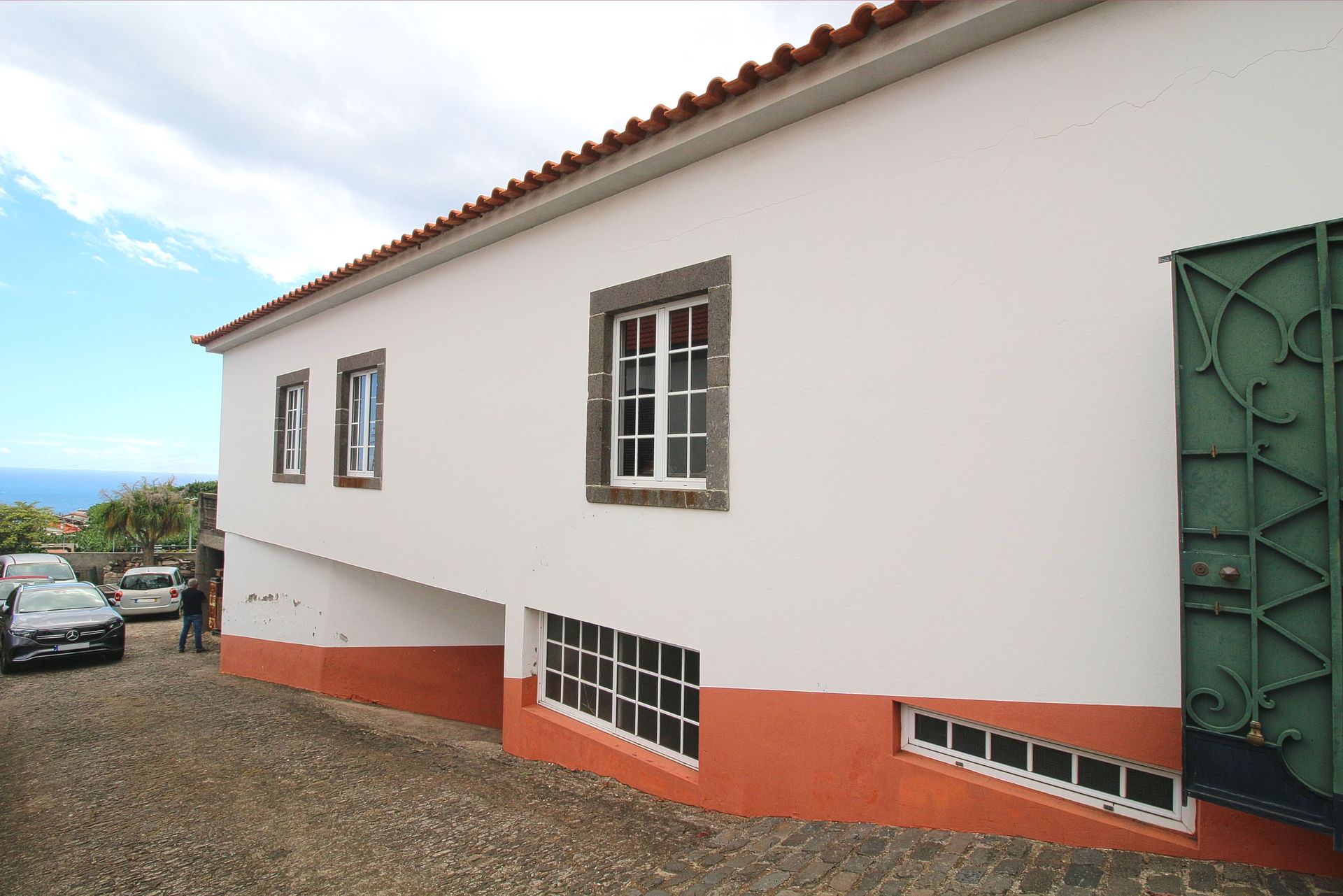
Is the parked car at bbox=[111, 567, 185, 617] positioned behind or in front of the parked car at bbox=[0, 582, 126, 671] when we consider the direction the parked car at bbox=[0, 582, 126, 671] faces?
behind

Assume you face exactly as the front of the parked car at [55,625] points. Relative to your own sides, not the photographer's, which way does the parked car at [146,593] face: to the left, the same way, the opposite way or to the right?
the opposite way

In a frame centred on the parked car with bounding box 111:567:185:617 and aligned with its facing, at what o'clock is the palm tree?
The palm tree is roughly at 12 o'clock from the parked car.

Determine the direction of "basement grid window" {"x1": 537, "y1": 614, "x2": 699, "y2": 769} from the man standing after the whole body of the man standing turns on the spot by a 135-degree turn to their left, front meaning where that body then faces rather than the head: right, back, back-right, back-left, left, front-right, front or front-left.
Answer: front-left

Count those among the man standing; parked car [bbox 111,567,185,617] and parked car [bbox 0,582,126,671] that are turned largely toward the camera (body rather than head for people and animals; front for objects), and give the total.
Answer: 1

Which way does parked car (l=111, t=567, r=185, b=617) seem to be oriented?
away from the camera

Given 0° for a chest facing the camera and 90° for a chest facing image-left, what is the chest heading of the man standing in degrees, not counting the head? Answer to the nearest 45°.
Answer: approximately 180°

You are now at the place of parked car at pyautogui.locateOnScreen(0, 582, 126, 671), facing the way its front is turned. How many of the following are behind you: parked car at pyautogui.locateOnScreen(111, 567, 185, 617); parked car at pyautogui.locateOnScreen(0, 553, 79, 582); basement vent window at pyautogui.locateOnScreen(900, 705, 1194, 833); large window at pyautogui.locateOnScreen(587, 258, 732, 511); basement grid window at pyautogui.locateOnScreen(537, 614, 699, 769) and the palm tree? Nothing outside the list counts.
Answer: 3

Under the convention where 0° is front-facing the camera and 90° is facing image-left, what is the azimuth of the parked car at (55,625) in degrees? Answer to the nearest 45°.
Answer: approximately 0°

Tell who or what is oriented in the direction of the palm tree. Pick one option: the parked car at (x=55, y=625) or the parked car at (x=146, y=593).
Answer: the parked car at (x=146, y=593)

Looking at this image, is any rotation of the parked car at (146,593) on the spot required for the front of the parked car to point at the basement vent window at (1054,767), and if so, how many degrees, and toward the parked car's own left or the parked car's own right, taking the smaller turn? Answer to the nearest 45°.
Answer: approximately 180°

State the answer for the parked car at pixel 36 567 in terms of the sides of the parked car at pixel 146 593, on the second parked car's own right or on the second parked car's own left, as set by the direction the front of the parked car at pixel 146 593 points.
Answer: on the second parked car's own left

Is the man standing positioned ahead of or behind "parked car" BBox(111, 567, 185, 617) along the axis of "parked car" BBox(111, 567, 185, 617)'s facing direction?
behind

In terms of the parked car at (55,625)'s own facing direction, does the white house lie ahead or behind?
ahead

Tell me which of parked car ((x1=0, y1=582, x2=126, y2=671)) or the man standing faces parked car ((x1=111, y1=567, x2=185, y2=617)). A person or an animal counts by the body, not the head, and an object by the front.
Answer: the man standing
